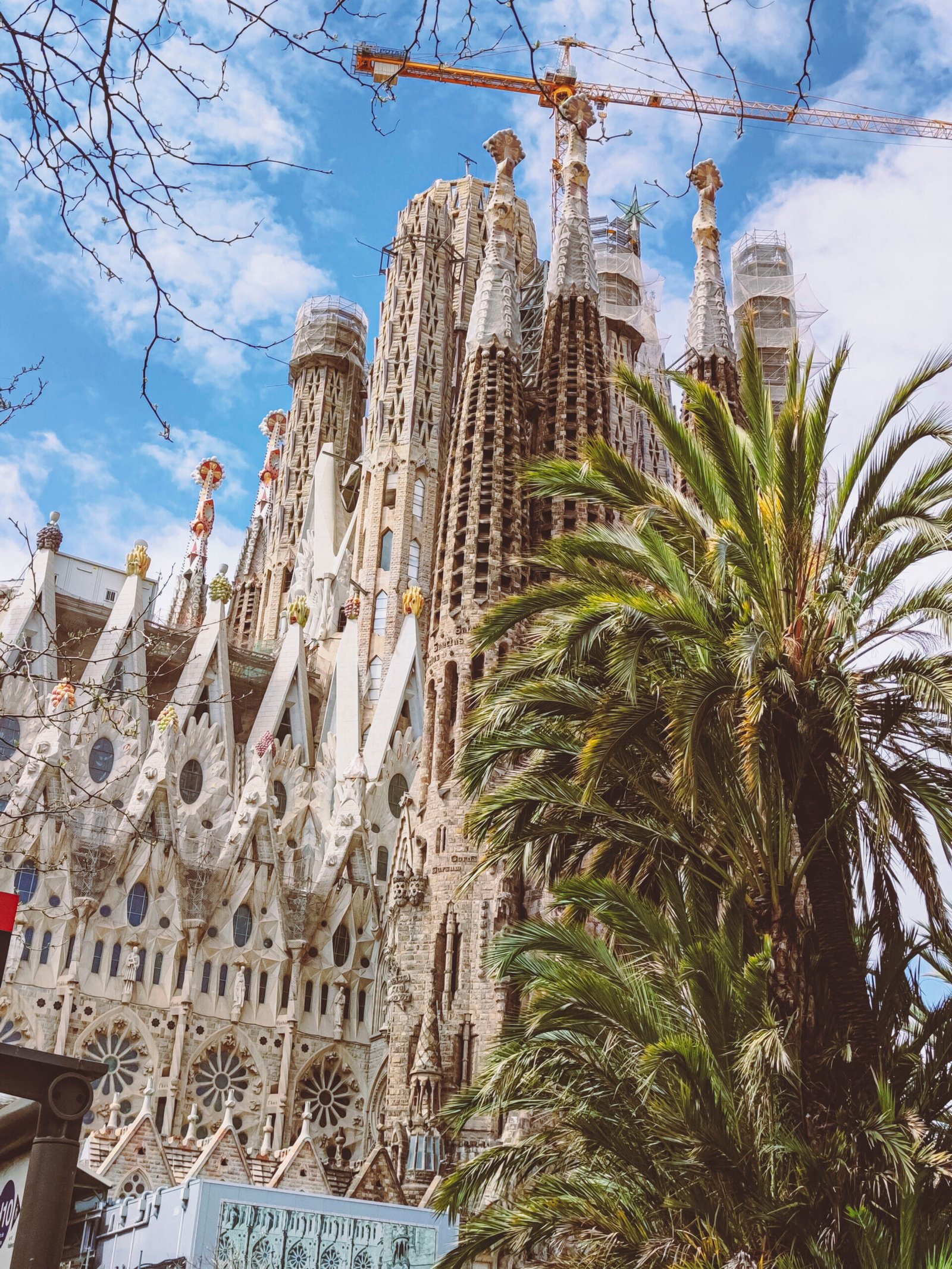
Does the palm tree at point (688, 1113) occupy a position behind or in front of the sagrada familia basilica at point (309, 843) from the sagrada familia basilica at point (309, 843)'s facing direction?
in front

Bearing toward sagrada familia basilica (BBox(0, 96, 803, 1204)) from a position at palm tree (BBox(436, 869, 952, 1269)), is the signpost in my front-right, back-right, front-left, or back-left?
back-left

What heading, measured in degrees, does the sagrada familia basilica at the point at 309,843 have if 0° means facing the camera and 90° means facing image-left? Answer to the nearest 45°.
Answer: approximately 315°

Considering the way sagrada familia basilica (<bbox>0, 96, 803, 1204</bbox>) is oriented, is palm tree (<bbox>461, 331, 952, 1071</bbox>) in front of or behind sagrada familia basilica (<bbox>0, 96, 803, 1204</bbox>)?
in front

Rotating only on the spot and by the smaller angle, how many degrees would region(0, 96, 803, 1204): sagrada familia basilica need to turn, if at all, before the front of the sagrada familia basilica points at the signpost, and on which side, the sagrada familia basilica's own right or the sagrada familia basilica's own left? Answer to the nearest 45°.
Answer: approximately 45° to the sagrada familia basilica's own right
